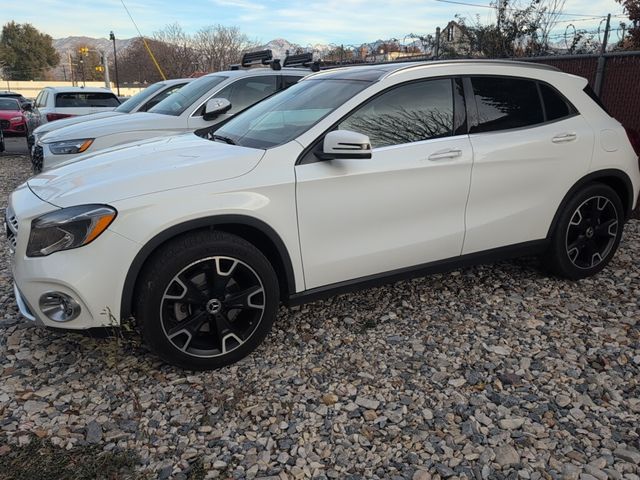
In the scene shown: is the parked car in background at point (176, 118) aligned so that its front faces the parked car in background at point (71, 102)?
no

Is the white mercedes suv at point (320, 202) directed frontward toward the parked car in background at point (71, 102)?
no

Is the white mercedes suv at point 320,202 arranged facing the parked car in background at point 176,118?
no

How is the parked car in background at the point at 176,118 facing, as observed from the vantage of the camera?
facing the viewer and to the left of the viewer

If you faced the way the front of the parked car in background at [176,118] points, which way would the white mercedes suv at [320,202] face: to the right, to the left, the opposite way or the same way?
the same way

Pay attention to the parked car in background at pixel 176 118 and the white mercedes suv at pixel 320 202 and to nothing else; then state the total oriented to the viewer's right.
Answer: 0

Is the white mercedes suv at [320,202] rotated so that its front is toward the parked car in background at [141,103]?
no

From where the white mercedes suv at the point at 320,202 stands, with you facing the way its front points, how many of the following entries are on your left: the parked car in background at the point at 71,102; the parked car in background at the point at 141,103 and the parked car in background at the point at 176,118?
0
